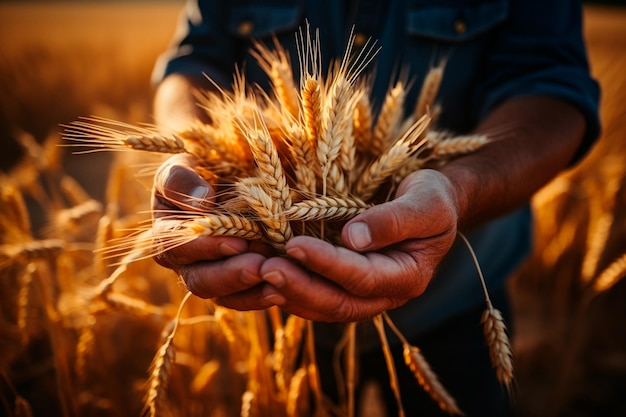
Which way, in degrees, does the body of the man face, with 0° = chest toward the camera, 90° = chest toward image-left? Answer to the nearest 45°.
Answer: approximately 0°

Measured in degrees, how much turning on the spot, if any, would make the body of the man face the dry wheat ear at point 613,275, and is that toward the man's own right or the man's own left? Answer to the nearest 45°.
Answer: approximately 90° to the man's own left
